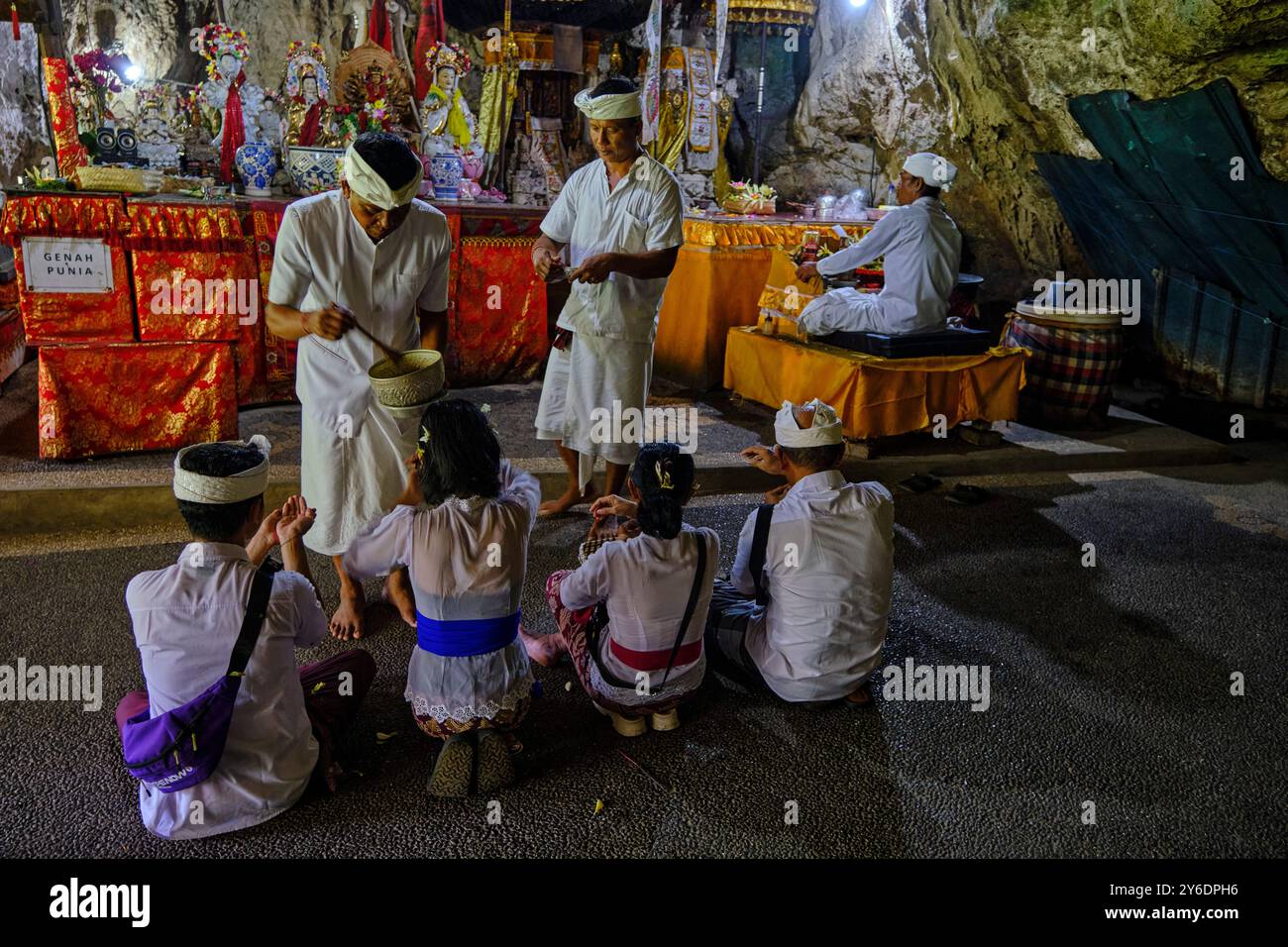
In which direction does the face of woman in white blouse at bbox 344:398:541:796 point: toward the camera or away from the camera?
away from the camera

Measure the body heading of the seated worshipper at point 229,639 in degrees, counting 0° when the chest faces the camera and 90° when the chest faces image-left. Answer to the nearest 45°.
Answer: approximately 225°

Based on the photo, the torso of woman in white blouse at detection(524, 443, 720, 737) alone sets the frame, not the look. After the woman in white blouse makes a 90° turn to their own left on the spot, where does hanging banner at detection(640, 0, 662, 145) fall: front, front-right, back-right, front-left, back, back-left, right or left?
back-right

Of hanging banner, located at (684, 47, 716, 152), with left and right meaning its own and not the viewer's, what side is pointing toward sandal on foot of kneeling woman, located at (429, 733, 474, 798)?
front

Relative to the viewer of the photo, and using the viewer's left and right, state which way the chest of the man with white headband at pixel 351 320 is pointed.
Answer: facing the viewer

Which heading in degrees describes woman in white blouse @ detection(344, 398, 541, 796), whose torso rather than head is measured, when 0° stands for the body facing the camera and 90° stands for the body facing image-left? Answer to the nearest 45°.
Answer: approximately 180°

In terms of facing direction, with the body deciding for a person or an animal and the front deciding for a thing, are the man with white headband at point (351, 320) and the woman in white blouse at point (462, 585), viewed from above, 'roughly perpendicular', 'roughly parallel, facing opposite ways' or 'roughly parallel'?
roughly parallel, facing opposite ways

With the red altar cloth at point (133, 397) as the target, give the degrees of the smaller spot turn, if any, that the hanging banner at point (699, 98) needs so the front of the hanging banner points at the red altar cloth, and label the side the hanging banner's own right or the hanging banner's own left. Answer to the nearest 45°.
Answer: approximately 45° to the hanging banner's own right

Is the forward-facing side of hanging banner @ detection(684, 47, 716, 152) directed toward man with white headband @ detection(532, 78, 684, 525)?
yes

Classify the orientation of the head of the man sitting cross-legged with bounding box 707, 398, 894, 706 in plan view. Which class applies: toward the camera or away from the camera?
away from the camera

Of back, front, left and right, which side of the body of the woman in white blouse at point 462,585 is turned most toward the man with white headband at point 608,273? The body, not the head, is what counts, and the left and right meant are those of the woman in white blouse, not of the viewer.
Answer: front

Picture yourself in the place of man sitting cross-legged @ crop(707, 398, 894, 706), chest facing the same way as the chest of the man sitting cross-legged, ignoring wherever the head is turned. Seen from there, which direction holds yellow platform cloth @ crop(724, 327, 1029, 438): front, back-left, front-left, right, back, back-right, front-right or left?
front-right

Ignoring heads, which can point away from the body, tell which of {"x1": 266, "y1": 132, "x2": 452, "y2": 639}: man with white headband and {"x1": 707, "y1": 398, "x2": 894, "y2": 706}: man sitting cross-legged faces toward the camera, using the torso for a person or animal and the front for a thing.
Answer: the man with white headband

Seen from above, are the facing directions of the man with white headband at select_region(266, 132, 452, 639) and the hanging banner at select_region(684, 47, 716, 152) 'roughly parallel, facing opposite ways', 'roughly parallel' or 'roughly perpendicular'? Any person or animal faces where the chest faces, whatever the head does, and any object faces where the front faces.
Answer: roughly parallel

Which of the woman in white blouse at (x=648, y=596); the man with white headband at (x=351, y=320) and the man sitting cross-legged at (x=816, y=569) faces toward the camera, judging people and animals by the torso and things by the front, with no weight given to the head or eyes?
the man with white headband

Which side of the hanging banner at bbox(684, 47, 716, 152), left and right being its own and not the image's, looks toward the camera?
front

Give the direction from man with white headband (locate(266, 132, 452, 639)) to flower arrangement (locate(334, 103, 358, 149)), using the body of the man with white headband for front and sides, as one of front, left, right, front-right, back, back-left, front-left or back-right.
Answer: back

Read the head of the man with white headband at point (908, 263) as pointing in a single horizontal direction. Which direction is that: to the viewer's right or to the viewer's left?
to the viewer's left
